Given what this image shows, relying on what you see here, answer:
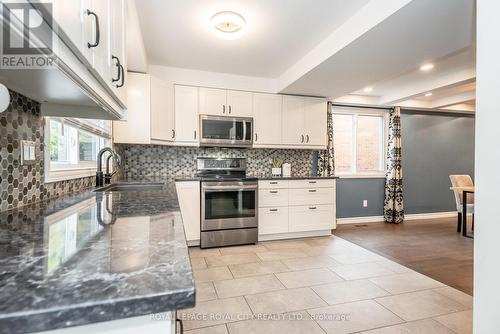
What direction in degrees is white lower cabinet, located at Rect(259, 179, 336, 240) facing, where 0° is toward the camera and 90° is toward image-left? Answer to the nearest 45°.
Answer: approximately 0°

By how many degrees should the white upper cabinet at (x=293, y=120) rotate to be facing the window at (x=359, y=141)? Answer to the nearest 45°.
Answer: approximately 135° to its left

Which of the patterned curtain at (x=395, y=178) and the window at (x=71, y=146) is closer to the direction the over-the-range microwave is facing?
the window

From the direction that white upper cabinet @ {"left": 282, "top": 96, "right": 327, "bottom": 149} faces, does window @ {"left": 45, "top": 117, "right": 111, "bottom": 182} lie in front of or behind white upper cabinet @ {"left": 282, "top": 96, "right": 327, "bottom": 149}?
in front

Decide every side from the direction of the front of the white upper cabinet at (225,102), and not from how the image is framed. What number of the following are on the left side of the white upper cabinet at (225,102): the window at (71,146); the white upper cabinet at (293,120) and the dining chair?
2

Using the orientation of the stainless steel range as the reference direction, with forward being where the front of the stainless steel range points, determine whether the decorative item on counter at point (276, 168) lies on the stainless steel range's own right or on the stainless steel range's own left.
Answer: on the stainless steel range's own left

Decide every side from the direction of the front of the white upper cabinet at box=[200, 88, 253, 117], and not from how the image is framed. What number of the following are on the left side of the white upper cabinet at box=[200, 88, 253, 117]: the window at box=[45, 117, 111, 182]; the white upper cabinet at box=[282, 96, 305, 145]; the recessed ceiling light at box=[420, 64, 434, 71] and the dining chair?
3

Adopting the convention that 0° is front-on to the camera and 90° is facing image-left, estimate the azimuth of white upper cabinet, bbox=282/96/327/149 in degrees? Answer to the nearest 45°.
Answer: approximately 0°

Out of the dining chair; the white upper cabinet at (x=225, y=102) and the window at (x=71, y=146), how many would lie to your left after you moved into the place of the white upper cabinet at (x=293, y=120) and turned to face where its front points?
1

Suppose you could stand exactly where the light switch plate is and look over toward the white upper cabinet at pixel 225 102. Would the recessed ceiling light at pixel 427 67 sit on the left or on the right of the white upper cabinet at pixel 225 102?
right

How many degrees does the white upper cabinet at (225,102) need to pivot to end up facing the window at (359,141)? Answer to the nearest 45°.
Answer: approximately 135° to its left
